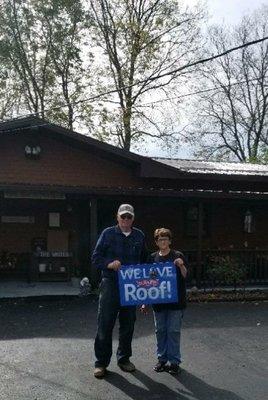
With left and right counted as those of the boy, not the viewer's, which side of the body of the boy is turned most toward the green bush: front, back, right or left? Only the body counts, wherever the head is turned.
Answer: back

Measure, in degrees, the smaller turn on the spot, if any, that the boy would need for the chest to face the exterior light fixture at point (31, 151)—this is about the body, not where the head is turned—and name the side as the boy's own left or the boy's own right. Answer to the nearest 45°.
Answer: approximately 135° to the boy's own right

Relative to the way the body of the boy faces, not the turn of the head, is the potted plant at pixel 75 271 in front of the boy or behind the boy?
behind

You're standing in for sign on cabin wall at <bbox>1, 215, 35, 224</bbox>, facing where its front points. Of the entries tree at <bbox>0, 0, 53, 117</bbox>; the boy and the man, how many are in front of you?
2

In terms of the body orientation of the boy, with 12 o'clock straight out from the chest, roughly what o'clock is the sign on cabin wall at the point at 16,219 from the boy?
The sign on cabin wall is roughly at 5 o'clock from the boy.

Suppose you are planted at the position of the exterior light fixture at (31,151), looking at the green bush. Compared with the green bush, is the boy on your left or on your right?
right

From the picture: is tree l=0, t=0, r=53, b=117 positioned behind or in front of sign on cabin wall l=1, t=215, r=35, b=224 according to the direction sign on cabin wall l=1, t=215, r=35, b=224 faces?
behind

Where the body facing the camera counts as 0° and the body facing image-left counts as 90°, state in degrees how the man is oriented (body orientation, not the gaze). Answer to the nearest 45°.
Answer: approximately 0°

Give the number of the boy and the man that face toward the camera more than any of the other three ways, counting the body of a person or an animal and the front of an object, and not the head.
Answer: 2

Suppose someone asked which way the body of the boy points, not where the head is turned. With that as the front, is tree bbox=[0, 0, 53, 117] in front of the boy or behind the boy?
behind

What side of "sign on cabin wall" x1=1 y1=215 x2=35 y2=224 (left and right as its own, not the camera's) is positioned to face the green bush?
left
